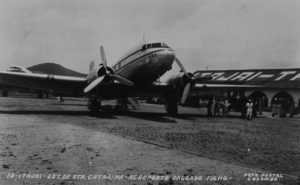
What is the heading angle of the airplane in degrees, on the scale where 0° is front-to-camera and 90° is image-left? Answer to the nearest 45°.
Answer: approximately 315°

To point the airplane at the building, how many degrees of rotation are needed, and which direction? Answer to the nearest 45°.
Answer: approximately 90° to its left
